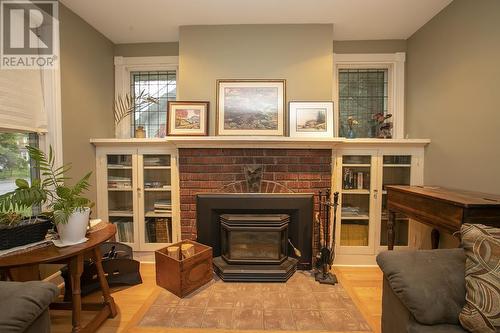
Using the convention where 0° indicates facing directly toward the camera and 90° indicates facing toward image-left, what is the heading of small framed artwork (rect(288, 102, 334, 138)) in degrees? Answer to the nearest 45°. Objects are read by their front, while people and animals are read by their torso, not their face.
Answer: approximately 0°

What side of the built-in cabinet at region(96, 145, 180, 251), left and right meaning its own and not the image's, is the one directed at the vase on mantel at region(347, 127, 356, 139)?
left

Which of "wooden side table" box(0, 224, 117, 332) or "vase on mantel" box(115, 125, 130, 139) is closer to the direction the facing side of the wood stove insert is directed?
the wooden side table

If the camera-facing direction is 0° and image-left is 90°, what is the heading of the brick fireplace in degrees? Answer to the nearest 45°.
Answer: approximately 0°

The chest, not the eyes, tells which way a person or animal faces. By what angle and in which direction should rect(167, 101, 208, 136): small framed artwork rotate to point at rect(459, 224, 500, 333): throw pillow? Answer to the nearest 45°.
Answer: approximately 45° to its left

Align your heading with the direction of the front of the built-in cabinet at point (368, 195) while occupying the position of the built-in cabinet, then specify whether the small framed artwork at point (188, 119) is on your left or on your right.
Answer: on your right

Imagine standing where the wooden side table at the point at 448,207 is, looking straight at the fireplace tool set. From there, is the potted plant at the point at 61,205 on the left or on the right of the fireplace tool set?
left

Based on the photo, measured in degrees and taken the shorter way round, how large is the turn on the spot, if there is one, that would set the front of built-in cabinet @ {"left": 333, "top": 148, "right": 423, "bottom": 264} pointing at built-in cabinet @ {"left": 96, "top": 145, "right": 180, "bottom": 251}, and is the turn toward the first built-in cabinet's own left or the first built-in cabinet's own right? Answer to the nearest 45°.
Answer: approximately 45° to the first built-in cabinet's own right

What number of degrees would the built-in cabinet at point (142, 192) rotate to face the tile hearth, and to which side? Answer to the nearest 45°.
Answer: approximately 45° to its left

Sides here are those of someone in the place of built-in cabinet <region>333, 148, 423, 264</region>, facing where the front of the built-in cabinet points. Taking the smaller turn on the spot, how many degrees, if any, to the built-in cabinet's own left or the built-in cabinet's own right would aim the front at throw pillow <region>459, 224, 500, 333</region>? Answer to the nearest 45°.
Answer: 0° — it already faces it
